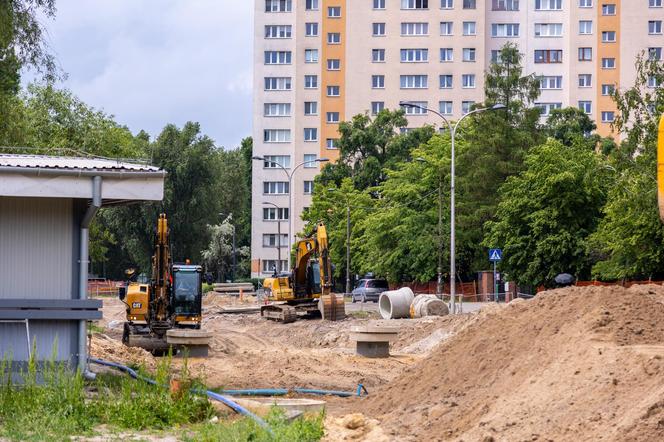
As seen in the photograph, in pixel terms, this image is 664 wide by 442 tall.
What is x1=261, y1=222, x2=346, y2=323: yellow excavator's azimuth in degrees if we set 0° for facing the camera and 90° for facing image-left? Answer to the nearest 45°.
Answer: approximately 315°

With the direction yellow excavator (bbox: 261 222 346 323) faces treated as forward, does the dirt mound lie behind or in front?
in front

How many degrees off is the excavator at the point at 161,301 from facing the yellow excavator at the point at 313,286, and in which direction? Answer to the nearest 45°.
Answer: approximately 135° to its left

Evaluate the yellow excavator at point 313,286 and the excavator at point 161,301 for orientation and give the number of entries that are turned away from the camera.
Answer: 0

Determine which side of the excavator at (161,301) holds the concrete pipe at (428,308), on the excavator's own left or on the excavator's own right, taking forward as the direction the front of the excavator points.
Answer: on the excavator's own left

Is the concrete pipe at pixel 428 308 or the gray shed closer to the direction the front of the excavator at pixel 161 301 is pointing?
the gray shed

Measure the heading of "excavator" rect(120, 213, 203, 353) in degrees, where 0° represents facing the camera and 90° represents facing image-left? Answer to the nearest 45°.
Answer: approximately 0°

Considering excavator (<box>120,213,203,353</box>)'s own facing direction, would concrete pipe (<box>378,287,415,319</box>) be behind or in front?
behind
